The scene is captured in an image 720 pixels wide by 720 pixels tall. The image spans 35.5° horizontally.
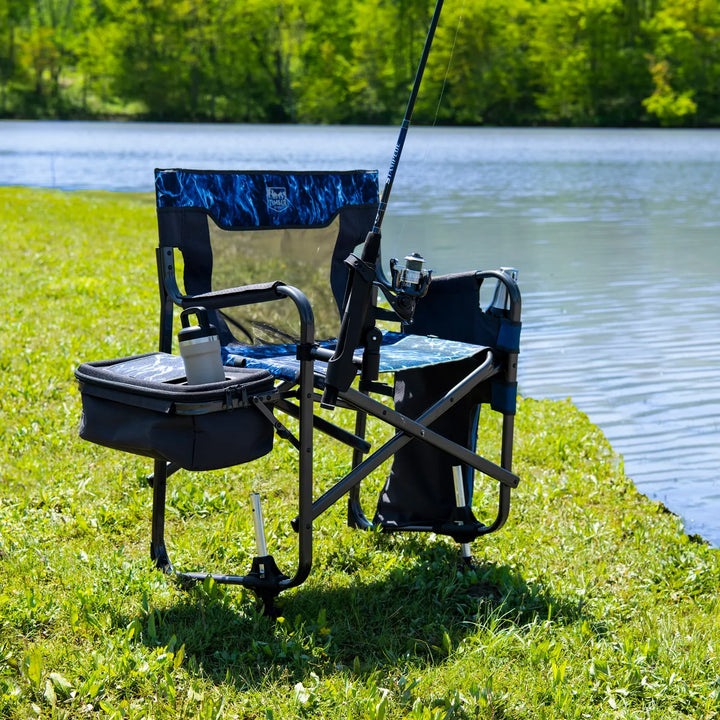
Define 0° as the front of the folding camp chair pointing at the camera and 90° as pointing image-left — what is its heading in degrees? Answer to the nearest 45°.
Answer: approximately 315°
